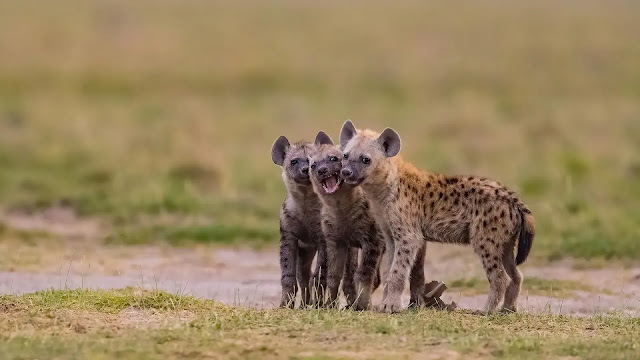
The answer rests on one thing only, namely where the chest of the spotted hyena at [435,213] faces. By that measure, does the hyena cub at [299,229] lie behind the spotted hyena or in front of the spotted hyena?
in front

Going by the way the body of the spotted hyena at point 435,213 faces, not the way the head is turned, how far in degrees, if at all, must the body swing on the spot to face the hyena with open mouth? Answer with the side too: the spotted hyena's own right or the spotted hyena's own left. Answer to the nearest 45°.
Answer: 0° — it already faces it

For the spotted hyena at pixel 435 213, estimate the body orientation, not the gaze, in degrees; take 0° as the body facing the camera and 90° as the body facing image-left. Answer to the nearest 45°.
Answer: approximately 90°
